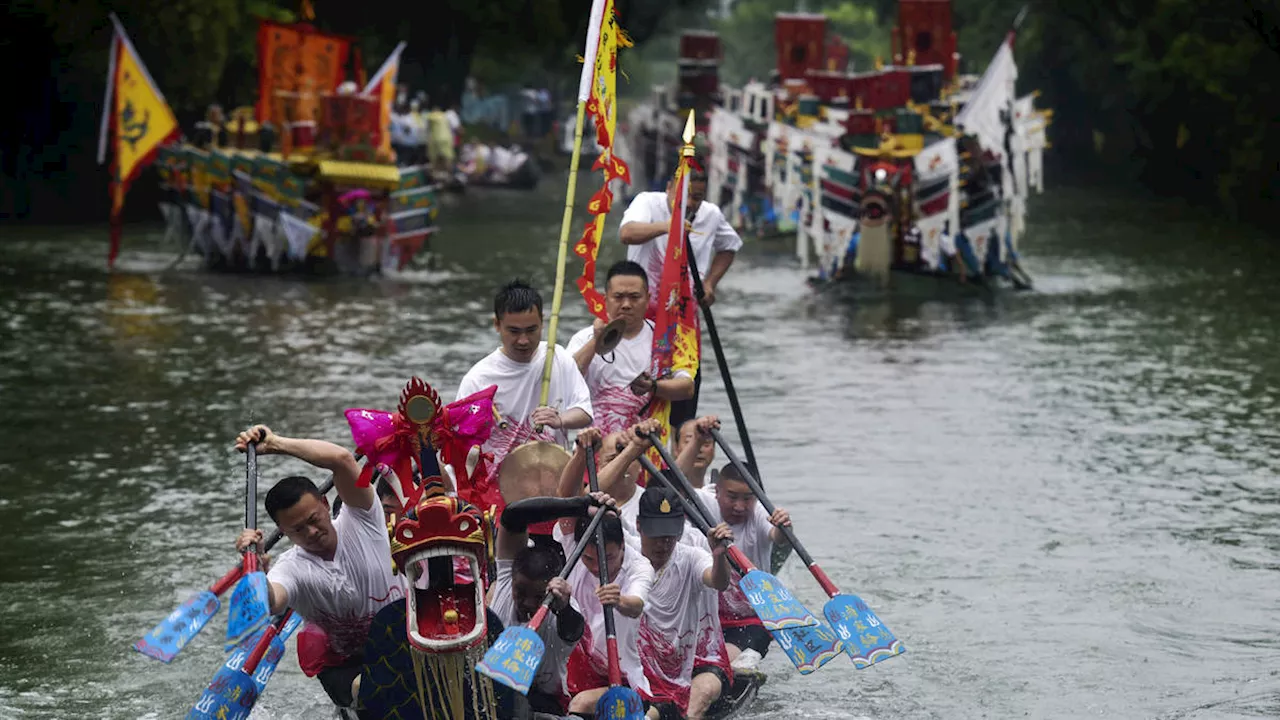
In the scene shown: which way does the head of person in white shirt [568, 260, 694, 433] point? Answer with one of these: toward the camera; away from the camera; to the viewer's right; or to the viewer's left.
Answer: toward the camera

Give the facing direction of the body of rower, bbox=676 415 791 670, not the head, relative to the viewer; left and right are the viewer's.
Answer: facing the viewer

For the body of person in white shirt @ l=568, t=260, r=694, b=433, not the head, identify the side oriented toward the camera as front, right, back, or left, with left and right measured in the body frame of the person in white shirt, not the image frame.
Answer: front

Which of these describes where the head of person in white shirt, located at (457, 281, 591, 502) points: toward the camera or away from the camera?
toward the camera

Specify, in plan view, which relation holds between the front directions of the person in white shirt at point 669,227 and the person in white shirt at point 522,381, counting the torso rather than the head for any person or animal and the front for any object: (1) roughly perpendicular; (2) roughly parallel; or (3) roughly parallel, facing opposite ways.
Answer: roughly parallel

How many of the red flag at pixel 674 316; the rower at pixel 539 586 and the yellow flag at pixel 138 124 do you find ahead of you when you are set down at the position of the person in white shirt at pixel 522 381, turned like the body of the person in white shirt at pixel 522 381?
1

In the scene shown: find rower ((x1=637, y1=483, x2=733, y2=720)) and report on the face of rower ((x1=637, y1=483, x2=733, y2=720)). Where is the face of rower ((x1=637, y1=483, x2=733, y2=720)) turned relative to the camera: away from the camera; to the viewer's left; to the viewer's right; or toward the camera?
toward the camera

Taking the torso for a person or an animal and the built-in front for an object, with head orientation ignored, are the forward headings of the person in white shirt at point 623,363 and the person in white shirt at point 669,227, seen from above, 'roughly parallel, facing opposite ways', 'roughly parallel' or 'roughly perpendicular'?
roughly parallel

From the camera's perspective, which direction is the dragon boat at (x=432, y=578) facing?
toward the camera

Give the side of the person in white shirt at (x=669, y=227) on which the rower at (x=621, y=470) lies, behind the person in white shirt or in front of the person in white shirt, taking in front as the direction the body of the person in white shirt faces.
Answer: in front

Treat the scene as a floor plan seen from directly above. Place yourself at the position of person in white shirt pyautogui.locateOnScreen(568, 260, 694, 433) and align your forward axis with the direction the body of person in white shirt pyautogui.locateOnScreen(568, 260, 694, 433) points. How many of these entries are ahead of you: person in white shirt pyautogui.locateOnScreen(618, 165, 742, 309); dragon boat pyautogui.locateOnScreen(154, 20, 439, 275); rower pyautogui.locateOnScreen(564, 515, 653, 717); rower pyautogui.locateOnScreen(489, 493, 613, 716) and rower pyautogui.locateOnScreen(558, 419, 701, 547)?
3

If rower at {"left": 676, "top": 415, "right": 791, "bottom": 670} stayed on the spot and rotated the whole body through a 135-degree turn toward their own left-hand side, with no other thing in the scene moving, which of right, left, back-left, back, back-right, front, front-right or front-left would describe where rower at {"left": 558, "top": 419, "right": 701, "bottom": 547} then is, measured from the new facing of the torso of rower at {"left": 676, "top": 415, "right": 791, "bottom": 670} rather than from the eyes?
left

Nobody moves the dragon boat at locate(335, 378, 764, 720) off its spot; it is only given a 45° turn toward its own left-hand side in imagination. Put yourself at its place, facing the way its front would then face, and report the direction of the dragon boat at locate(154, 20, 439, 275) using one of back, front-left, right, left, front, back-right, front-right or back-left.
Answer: back-left

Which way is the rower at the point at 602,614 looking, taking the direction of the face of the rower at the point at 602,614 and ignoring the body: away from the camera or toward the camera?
toward the camera

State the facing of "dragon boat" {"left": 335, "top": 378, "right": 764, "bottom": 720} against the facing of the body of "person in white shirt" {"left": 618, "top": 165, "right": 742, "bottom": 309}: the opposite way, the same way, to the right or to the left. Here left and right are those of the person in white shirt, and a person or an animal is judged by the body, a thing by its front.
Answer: the same way

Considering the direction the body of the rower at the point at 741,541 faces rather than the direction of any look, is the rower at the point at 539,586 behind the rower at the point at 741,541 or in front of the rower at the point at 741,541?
in front

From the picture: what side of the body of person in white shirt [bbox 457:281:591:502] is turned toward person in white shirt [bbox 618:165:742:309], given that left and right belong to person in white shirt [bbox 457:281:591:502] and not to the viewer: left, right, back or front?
back
